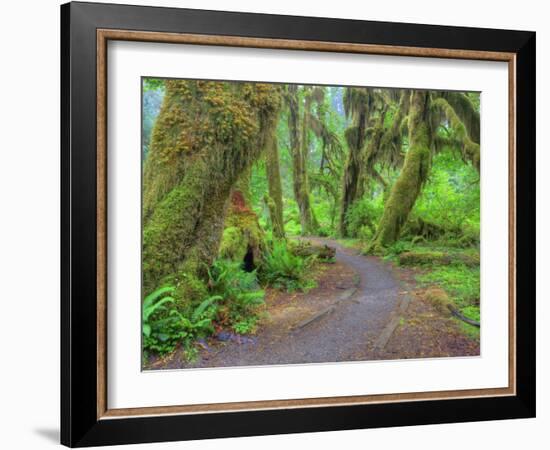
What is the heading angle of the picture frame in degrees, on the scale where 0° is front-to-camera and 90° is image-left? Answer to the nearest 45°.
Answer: approximately 315°
